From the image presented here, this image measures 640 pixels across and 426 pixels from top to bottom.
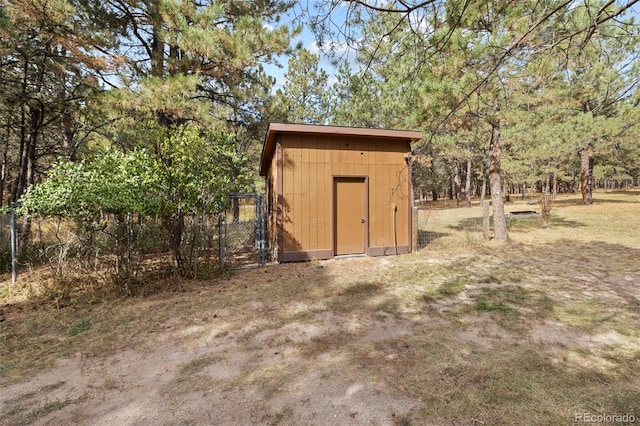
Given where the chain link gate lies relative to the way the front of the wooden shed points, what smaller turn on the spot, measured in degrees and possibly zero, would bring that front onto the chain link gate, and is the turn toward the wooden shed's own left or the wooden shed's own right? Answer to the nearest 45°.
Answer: approximately 90° to the wooden shed's own right

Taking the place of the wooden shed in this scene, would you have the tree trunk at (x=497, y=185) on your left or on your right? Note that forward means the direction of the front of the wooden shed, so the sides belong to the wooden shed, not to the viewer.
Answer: on your left

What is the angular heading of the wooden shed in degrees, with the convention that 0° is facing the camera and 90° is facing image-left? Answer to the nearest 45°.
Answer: approximately 0°

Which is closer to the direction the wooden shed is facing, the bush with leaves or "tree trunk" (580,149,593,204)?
the bush with leaves

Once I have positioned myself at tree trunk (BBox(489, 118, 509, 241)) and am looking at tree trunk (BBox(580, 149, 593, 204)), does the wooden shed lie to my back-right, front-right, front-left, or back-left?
back-left

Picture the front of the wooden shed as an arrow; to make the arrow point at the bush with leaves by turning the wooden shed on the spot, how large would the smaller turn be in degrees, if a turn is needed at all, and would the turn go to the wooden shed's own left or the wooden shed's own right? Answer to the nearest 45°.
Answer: approximately 45° to the wooden shed's own right

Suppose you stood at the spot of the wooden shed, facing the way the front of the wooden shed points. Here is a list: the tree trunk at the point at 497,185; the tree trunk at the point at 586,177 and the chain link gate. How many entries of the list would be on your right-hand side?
1

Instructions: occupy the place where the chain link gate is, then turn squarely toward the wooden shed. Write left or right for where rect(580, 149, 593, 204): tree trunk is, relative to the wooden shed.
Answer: left

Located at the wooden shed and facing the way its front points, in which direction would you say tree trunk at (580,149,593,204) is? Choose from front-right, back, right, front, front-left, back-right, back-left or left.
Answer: back-left
